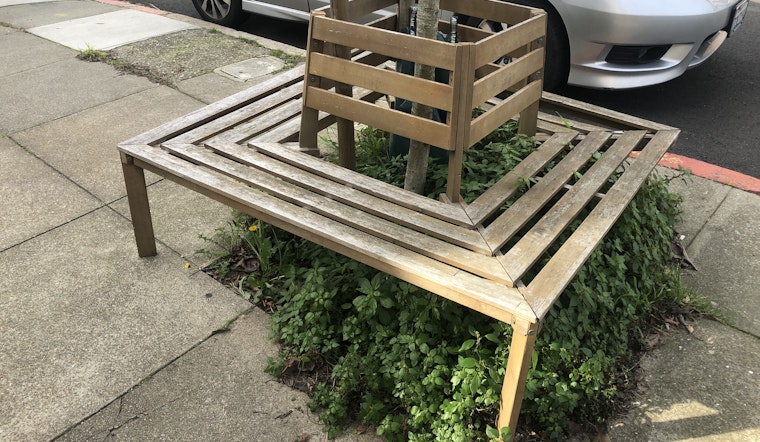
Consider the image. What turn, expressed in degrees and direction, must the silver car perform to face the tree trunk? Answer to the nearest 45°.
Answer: approximately 90° to its right

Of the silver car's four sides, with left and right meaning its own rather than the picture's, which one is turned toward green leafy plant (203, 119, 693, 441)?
right

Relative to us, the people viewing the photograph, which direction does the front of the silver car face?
facing the viewer and to the right of the viewer

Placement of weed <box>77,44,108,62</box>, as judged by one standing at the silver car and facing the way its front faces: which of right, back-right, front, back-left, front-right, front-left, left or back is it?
back-right

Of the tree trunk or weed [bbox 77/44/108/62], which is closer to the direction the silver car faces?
the tree trunk

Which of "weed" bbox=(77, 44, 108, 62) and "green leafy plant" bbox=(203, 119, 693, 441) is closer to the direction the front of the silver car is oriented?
the green leafy plant
